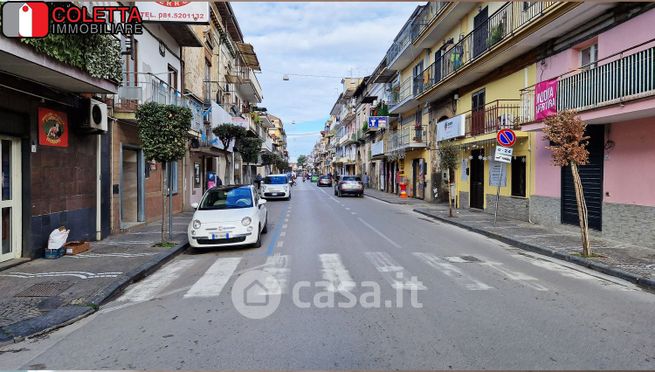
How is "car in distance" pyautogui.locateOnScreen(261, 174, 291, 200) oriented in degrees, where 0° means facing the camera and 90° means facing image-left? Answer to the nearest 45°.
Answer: approximately 0°

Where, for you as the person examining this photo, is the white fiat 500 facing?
facing the viewer

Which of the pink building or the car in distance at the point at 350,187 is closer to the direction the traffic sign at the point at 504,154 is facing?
the pink building

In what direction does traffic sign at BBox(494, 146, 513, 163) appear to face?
toward the camera

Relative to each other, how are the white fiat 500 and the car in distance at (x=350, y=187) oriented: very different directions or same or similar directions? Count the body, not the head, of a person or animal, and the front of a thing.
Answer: very different directions

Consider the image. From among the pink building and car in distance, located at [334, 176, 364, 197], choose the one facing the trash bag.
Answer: the pink building

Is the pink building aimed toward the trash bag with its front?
yes

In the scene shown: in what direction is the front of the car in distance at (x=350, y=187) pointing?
away from the camera

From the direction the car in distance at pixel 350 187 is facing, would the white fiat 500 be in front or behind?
behind

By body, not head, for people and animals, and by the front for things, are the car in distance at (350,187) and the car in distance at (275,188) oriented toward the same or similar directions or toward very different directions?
very different directions

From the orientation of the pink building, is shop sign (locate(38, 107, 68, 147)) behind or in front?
in front

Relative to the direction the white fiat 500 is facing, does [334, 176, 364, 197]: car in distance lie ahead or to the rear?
to the rear

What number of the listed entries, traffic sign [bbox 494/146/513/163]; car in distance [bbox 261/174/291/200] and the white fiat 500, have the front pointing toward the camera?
3

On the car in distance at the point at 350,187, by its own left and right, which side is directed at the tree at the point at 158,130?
back

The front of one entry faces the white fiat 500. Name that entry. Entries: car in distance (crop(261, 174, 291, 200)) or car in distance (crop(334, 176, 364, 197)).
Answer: car in distance (crop(261, 174, 291, 200))
